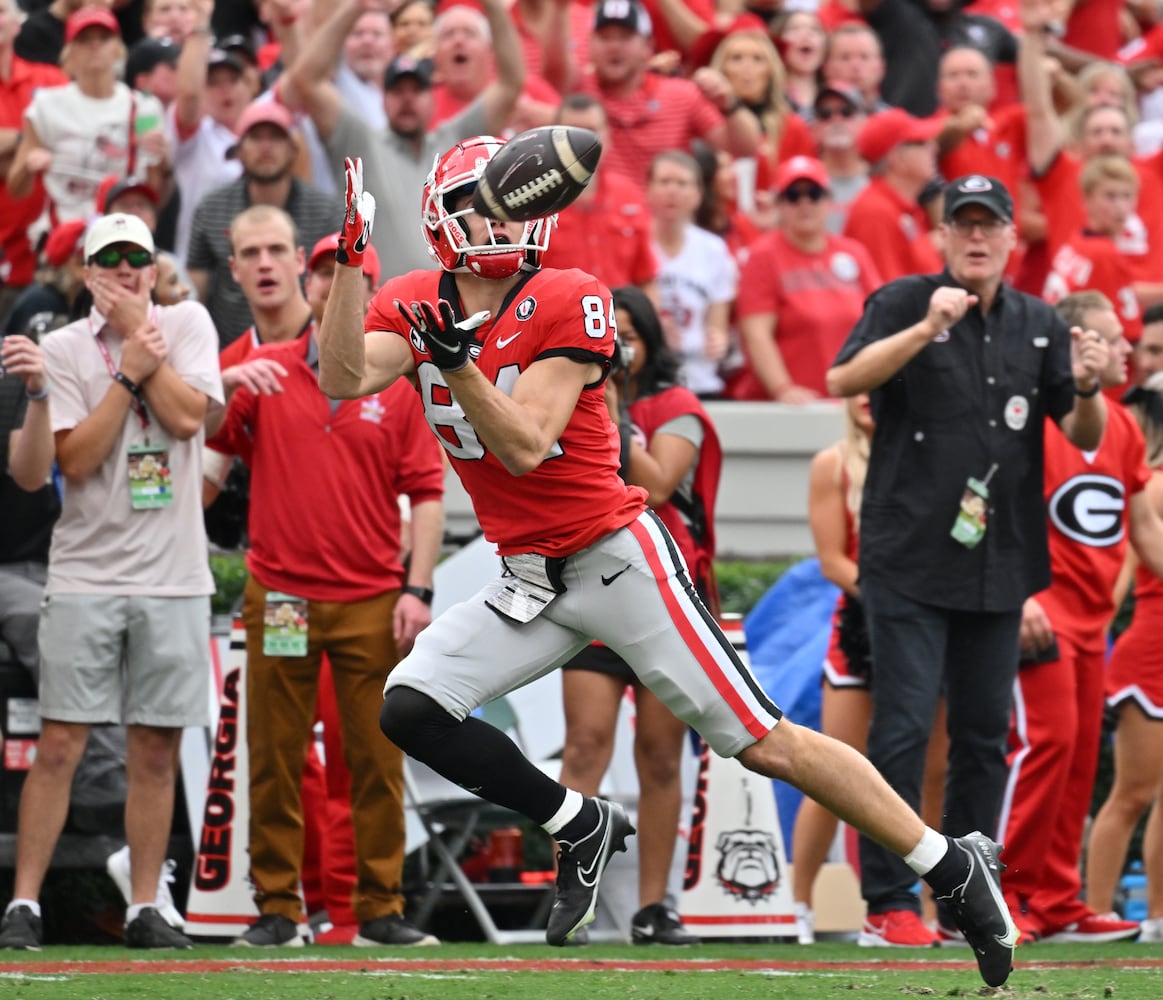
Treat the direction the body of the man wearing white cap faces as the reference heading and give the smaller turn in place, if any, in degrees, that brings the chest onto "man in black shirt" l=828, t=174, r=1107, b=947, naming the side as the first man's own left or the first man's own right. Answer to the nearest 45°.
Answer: approximately 90° to the first man's own left

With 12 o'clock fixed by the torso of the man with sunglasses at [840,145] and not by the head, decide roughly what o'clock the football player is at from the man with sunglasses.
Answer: The football player is roughly at 12 o'clock from the man with sunglasses.

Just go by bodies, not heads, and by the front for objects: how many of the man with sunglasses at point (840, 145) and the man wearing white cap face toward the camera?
2

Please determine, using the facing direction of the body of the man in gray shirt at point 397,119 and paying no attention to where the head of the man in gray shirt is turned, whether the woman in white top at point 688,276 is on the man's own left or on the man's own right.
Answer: on the man's own left

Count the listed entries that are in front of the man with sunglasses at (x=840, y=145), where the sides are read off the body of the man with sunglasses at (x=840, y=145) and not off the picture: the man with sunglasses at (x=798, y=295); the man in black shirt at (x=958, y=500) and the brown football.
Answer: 3

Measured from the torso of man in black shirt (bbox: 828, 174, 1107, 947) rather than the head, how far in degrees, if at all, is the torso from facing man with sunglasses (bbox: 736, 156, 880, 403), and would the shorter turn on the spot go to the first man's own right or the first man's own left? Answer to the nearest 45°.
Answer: approximately 180°

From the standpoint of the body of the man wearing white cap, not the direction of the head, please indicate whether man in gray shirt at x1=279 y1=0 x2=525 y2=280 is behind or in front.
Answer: behind

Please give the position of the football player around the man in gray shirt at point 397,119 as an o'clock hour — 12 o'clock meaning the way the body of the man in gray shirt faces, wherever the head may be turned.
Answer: The football player is roughly at 12 o'clock from the man in gray shirt.

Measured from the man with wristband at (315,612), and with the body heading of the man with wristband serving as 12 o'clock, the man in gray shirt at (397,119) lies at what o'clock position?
The man in gray shirt is roughly at 6 o'clock from the man with wristband.

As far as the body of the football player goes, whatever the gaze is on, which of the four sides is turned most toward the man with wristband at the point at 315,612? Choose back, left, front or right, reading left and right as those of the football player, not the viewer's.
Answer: right

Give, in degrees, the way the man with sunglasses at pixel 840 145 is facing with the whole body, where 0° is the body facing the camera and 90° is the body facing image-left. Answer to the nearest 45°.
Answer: approximately 0°

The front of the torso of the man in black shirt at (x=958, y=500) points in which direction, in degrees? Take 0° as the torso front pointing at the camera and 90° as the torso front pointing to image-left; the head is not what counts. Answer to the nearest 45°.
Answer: approximately 0°
